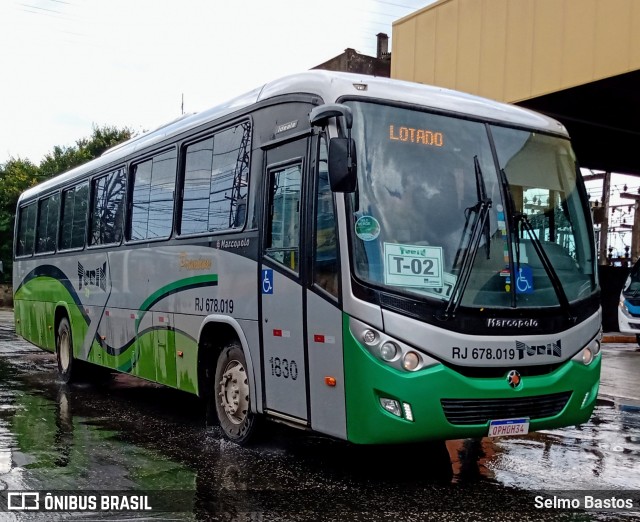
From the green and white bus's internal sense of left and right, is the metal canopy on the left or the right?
on its left

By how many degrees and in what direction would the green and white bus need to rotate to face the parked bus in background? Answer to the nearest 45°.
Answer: approximately 90° to its left

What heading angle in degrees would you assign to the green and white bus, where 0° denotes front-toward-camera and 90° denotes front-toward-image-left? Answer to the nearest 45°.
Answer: approximately 315°

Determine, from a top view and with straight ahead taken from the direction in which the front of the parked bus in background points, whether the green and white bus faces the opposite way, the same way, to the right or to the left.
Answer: to the left

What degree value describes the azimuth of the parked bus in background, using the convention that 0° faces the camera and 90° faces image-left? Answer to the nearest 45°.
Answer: approximately 45°
